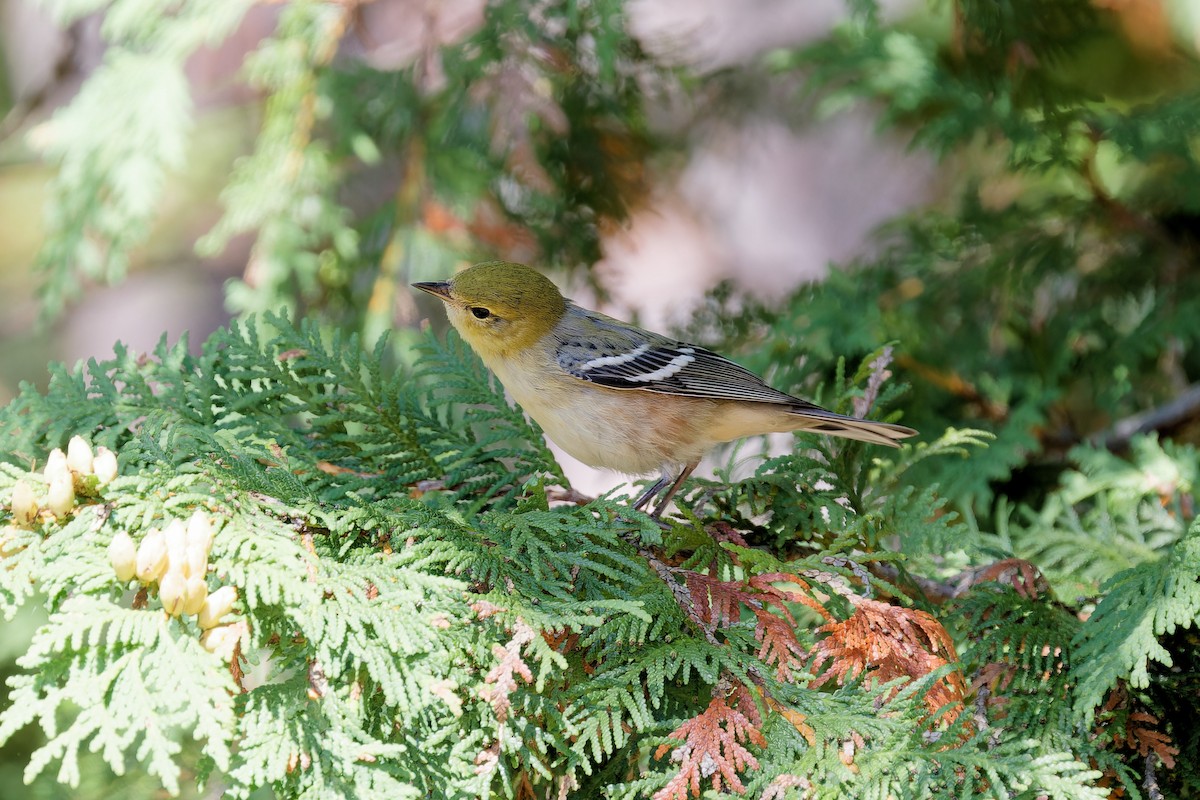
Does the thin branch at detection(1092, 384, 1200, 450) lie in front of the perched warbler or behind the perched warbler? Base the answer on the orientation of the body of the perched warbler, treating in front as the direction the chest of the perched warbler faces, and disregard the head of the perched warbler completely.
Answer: behind

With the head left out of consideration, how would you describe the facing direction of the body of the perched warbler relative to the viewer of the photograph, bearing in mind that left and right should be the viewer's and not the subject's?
facing to the left of the viewer
